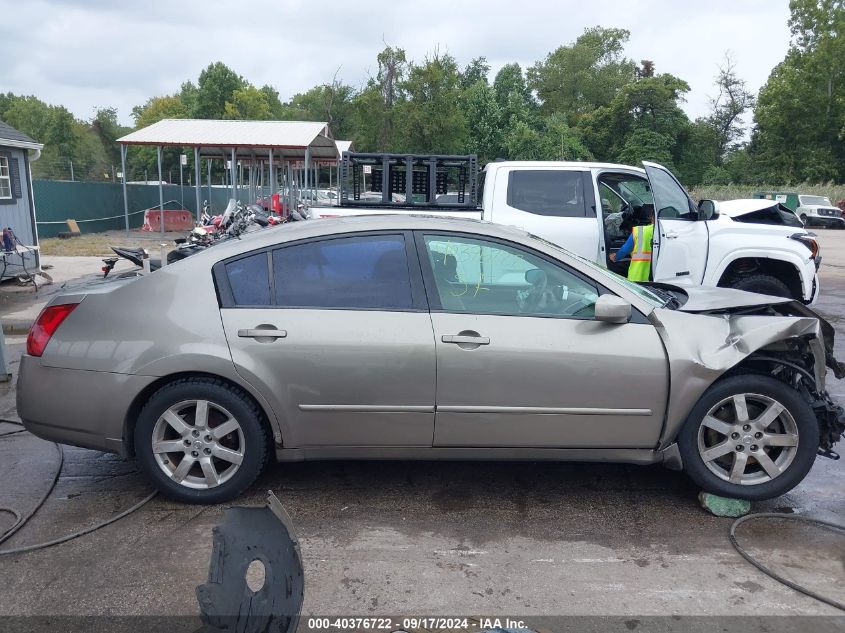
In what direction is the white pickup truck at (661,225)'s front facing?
to the viewer's right

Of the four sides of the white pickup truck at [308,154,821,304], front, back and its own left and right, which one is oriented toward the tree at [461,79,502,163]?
left

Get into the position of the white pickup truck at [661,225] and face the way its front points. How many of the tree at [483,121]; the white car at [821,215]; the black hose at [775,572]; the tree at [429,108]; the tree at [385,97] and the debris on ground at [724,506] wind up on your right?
2

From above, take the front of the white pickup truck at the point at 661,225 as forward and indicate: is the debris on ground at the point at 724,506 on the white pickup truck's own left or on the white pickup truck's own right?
on the white pickup truck's own right

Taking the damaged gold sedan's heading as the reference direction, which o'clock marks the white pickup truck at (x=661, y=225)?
The white pickup truck is roughly at 10 o'clock from the damaged gold sedan.

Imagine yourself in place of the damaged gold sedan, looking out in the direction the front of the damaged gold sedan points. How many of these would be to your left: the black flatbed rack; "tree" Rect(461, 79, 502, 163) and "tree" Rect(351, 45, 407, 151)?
3

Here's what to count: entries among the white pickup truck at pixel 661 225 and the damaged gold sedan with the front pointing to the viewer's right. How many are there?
2

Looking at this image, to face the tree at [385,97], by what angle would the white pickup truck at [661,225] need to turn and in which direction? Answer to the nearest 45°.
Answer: approximately 135° to its left

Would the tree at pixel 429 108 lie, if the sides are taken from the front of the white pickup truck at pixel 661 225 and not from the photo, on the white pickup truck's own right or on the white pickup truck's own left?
on the white pickup truck's own left

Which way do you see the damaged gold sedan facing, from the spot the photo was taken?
facing to the right of the viewer

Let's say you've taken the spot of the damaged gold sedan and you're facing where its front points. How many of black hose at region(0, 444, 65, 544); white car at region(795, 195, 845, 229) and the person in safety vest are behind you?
1

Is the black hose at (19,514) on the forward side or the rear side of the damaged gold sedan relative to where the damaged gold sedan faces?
on the rear side

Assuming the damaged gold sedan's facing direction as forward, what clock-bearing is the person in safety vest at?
The person in safety vest is roughly at 10 o'clock from the damaged gold sedan.
